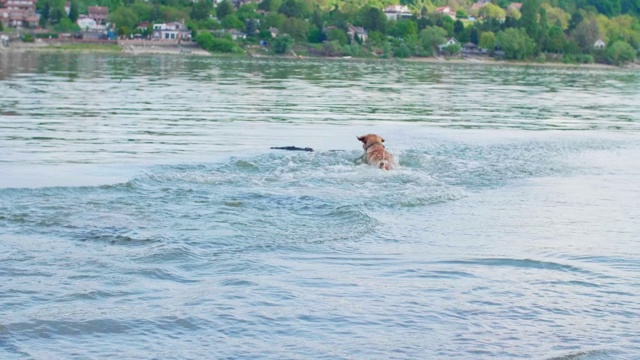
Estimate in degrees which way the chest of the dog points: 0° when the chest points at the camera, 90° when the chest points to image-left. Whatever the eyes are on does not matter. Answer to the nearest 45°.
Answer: approximately 135°
